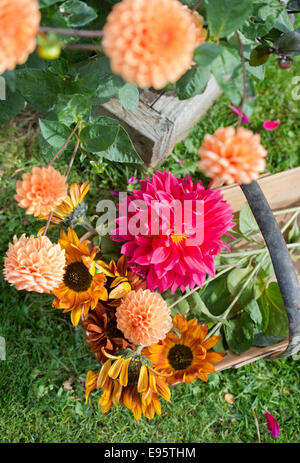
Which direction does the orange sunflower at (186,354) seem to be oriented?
toward the camera
